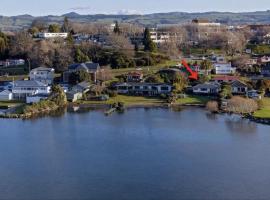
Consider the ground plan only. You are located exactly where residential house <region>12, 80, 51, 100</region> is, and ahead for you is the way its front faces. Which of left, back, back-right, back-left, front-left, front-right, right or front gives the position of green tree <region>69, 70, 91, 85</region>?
back-left

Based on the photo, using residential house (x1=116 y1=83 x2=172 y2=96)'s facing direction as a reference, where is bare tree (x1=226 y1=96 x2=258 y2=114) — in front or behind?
in front

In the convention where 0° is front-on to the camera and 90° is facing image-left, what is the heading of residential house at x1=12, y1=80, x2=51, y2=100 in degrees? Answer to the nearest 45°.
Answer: approximately 0°

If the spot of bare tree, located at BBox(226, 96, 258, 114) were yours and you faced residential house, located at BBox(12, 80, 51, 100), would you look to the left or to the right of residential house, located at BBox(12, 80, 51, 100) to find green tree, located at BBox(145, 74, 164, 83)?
right

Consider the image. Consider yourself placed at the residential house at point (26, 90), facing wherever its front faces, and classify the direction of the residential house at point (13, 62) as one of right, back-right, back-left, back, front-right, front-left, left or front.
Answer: back

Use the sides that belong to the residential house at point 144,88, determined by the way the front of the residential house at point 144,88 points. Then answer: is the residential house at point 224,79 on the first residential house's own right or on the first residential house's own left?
on the first residential house's own left

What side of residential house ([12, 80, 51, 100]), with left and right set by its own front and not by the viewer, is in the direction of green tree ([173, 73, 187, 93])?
left

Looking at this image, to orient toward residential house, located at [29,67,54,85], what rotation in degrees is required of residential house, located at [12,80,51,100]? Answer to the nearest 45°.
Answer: approximately 180°

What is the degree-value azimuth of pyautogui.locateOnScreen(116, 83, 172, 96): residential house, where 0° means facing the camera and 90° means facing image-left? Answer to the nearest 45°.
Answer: approximately 0°

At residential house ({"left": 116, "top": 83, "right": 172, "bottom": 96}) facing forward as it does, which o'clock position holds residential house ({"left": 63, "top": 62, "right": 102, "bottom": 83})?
residential house ({"left": 63, "top": 62, "right": 102, "bottom": 83}) is roughly at 4 o'clock from residential house ({"left": 116, "top": 83, "right": 172, "bottom": 96}).

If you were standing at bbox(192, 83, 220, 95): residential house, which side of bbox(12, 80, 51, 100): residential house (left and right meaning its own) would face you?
left

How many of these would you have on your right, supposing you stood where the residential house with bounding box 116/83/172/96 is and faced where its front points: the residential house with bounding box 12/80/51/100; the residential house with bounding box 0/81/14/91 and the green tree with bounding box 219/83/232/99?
2

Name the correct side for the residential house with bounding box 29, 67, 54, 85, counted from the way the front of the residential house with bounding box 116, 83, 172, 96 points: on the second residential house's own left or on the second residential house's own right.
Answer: on the second residential house's own right

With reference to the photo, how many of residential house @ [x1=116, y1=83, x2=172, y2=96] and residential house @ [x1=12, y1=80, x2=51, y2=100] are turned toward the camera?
2
